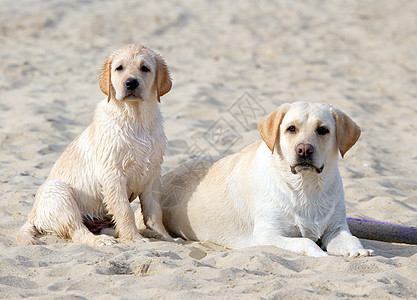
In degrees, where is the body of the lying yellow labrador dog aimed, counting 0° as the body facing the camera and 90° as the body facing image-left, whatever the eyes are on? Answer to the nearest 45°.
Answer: approximately 315°

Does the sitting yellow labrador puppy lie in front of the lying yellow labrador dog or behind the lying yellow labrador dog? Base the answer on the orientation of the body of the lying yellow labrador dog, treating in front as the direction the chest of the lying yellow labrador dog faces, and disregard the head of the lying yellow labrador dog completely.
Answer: behind

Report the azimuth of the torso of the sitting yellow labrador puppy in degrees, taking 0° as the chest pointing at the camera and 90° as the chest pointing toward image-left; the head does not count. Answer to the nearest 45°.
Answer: approximately 315°
